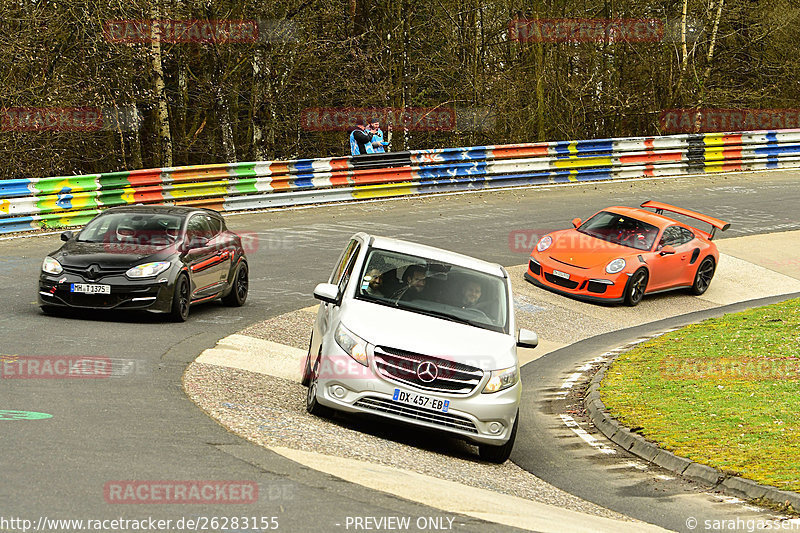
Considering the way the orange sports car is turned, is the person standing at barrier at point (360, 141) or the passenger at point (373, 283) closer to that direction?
the passenger

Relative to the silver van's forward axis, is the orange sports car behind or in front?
behind

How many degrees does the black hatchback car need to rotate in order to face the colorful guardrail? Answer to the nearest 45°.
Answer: approximately 180°

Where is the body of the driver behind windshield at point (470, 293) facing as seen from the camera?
toward the camera

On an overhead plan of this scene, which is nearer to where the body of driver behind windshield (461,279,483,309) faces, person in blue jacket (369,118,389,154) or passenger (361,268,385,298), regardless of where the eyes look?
the passenger

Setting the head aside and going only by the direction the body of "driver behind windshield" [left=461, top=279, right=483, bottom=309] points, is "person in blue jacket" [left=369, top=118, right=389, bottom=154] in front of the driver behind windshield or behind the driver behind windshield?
behind

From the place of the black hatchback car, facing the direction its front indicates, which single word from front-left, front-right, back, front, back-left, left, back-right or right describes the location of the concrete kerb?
left

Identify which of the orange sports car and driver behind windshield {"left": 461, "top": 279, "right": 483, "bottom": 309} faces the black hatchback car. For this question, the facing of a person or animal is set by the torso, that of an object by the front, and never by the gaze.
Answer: the orange sports car

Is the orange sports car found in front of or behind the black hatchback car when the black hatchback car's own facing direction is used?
behind

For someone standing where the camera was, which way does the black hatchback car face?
facing the viewer and to the left of the viewer

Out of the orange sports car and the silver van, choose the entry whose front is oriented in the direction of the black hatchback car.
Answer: the orange sports car

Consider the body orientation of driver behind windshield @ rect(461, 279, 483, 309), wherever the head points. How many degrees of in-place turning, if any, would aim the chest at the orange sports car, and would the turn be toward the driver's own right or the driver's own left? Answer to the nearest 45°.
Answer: approximately 180°

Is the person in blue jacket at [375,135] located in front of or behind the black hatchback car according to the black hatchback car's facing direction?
behind

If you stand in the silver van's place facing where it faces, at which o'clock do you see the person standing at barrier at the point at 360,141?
The person standing at barrier is roughly at 6 o'clock from the silver van.

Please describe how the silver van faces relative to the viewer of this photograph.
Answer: facing the viewer
